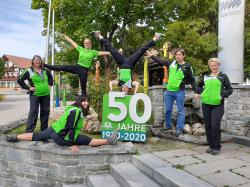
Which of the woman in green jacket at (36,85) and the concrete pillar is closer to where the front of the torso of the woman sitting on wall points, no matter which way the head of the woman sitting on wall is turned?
the concrete pillar

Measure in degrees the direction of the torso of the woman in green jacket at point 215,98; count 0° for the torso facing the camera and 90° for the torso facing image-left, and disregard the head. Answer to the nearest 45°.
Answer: approximately 0°

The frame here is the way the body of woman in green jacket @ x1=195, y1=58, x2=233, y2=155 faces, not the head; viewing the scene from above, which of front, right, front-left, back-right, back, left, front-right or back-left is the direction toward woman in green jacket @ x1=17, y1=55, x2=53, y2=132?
right

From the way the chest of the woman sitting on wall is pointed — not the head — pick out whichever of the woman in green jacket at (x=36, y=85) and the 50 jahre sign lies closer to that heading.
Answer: the 50 jahre sign

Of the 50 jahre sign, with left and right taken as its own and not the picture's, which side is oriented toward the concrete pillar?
left

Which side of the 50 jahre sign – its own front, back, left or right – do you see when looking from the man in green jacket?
left
